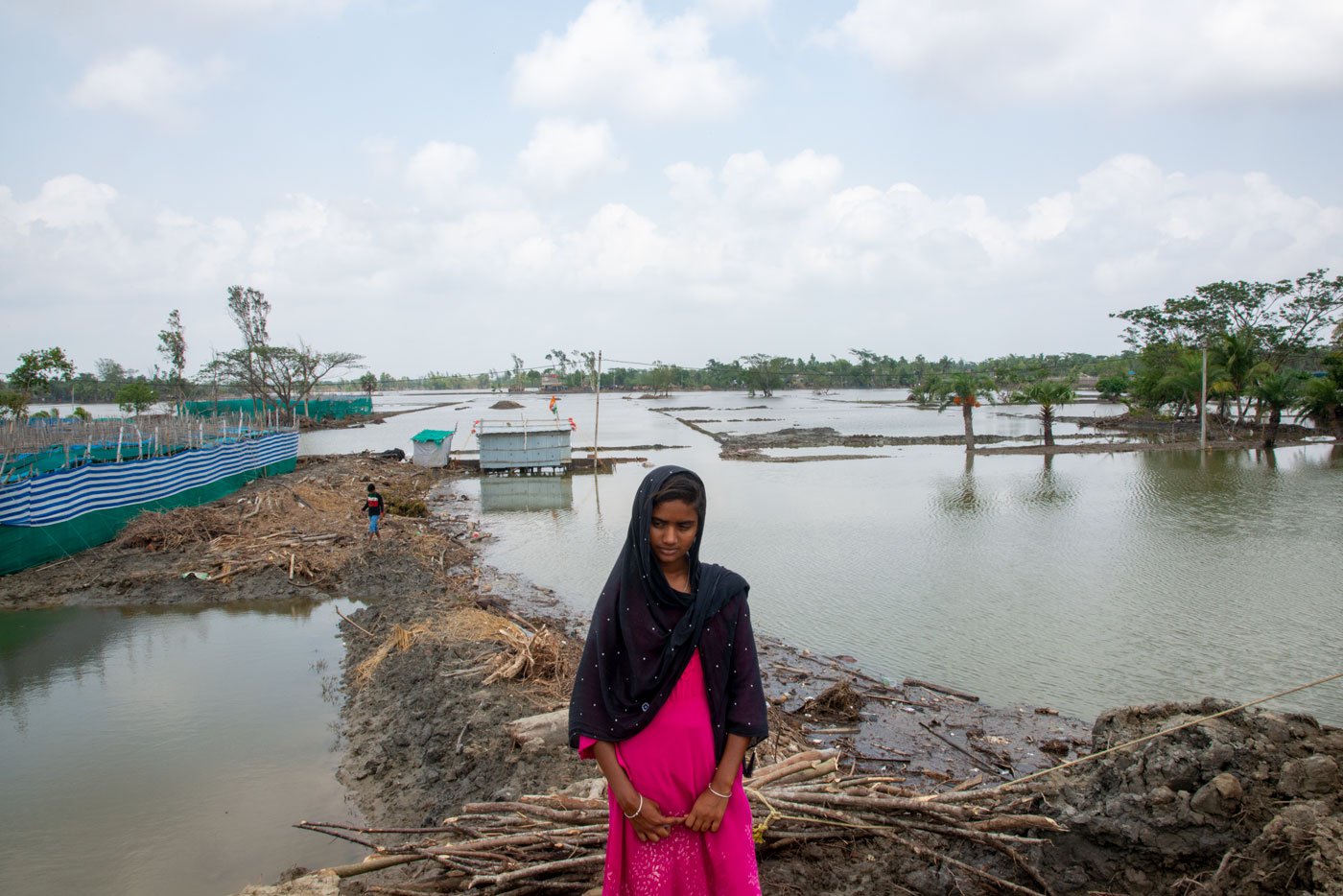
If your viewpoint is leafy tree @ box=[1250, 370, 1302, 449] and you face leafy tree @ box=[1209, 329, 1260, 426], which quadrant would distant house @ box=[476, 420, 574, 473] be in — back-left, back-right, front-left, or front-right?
back-left

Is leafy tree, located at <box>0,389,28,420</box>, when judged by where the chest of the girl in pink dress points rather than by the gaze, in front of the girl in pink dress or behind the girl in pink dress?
behind

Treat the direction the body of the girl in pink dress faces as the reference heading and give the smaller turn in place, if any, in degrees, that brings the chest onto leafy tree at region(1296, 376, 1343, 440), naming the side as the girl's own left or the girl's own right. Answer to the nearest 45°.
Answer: approximately 135° to the girl's own left

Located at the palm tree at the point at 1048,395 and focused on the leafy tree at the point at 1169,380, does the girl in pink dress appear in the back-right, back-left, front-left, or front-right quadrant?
back-right

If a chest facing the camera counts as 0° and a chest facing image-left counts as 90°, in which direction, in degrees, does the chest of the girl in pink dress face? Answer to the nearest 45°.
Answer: approximately 0°

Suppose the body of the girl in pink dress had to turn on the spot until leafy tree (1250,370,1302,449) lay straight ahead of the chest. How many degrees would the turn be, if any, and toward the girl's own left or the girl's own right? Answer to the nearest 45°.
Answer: approximately 135° to the girl's own left

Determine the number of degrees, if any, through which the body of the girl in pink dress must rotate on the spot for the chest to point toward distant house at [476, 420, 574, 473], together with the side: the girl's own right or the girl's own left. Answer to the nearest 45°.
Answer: approximately 180°
